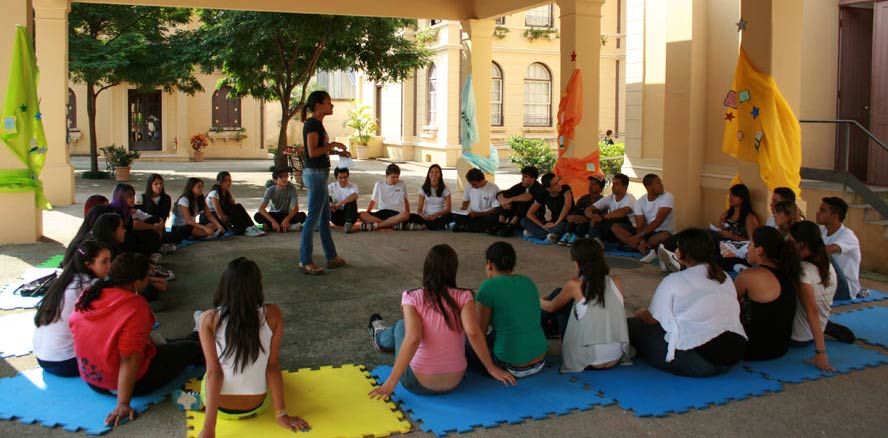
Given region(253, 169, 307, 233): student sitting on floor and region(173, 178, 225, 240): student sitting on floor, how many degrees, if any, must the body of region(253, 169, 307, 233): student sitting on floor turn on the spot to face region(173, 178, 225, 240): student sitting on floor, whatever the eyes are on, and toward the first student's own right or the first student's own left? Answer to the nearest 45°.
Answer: approximately 45° to the first student's own right

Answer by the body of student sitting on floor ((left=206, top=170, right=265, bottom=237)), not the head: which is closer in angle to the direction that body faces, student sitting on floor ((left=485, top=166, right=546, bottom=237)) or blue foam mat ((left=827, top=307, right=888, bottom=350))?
the blue foam mat

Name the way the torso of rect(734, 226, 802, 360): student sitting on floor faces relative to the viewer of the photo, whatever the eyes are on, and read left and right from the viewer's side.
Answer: facing away from the viewer and to the left of the viewer

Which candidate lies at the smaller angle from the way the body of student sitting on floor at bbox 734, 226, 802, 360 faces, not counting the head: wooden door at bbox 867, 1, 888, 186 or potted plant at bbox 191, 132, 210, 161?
the potted plant

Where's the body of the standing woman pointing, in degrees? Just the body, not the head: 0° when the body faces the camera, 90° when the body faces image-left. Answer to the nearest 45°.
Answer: approximately 270°

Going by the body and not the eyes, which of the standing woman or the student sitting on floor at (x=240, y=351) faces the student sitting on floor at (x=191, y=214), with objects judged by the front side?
the student sitting on floor at (x=240, y=351)

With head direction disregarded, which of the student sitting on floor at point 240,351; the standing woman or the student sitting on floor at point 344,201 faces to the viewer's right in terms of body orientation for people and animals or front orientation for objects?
the standing woman

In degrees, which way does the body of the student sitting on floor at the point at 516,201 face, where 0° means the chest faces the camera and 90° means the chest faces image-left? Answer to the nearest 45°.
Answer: approximately 45°

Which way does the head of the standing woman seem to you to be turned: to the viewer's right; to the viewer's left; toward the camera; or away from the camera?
to the viewer's right

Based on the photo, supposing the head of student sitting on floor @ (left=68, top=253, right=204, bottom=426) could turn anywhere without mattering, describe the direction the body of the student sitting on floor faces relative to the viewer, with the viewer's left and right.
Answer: facing away from the viewer and to the right of the viewer

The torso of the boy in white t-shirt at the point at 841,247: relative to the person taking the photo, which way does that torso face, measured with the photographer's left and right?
facing to the left of the viewer

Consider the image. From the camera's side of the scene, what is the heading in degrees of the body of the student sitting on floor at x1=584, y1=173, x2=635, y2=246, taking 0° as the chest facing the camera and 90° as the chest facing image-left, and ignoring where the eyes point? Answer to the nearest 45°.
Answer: approximately 45°
